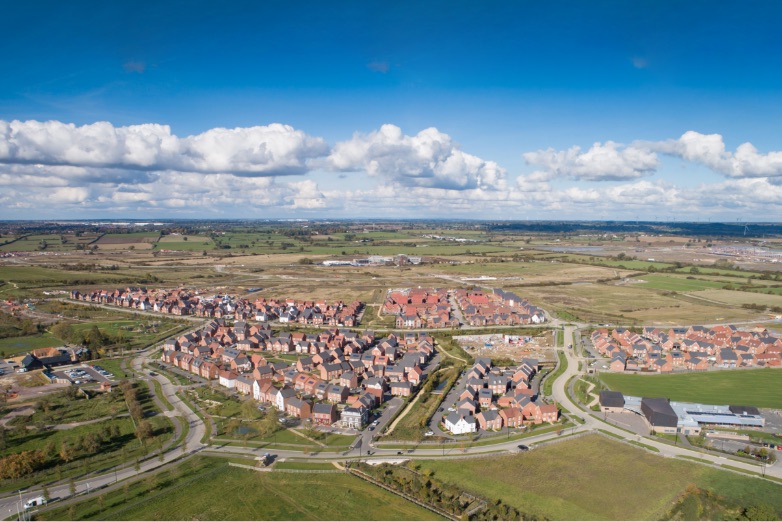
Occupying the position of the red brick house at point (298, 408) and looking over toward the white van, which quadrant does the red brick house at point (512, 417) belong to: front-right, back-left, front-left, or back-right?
back-left

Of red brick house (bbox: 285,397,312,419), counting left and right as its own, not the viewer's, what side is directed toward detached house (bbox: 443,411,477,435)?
left

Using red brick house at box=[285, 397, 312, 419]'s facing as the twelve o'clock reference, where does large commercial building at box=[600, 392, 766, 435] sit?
The large commercial building is roughly at 8 o'clock from the red brick house.

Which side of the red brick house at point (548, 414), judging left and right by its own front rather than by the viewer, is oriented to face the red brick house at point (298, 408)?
right

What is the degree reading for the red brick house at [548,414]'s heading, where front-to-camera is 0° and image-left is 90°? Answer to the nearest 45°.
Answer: approximately 0°

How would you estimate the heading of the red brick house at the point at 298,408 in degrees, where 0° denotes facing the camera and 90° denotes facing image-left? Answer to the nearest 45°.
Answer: approximately 45°

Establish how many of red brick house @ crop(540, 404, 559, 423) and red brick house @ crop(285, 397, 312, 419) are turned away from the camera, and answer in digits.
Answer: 0

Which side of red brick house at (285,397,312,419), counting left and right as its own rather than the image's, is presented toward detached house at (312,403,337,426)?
left

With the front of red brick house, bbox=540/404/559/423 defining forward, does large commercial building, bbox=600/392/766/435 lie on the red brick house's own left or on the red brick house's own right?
on the red brick house's own left
